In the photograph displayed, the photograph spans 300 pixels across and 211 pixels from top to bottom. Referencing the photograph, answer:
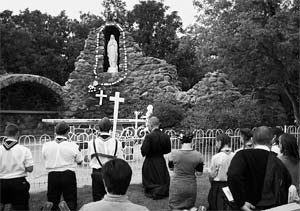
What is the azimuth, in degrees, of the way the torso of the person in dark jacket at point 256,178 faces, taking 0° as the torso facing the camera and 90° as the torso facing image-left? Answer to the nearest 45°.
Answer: approximately 180°

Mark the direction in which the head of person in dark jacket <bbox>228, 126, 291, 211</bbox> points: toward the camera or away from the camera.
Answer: away from the camera

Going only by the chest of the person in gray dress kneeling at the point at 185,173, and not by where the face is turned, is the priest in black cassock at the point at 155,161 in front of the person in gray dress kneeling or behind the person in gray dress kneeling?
in front

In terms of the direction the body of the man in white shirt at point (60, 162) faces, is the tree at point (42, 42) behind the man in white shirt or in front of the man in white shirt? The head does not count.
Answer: in front

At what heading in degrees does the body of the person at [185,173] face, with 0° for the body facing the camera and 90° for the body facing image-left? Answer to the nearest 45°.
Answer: approximately 180°

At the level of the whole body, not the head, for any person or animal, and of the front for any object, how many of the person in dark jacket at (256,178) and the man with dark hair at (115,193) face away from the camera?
2

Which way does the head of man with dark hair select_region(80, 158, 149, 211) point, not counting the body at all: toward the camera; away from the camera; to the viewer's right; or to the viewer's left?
away from the camera

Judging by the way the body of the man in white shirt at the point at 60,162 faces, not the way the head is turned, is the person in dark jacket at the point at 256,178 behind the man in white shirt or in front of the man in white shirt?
behind

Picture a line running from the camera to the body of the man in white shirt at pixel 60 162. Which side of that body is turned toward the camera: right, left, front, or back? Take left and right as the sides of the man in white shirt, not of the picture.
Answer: back

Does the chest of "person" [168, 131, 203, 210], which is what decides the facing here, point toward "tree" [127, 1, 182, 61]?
yes

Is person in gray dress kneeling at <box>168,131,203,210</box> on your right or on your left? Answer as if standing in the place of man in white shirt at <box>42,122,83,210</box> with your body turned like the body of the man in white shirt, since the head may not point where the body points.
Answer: on your right
